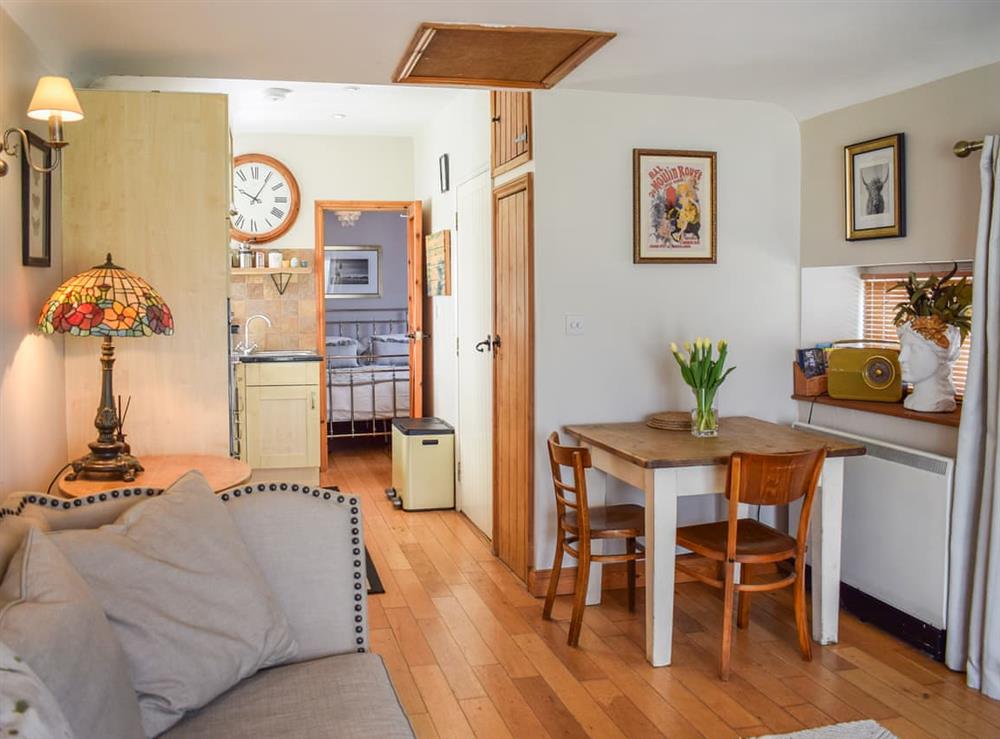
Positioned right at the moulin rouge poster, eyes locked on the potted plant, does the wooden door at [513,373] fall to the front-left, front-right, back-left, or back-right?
back-right

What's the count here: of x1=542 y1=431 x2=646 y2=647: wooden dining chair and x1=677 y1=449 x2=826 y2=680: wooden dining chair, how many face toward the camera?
0

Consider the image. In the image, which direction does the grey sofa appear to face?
to the viewer's right

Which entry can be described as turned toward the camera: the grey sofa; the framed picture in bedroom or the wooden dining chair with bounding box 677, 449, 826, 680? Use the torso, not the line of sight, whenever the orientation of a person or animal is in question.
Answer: the framed picture in bedroom

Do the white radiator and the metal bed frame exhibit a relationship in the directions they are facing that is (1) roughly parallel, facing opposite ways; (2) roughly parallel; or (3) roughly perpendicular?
roughly perpendicular

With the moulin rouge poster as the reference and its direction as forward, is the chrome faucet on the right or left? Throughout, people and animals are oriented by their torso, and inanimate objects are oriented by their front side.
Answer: on its right

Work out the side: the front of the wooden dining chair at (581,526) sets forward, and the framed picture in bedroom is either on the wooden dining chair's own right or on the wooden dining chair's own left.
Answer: on the wooden dining chair's own left

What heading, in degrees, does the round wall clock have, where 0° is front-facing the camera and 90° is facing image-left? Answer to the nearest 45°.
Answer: approximately 0°

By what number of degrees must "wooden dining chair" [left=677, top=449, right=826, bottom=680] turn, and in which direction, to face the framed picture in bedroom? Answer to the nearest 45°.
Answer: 0° — it already faces it

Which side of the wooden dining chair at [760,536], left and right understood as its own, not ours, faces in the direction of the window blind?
right

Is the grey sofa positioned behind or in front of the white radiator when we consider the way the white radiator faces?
in front
